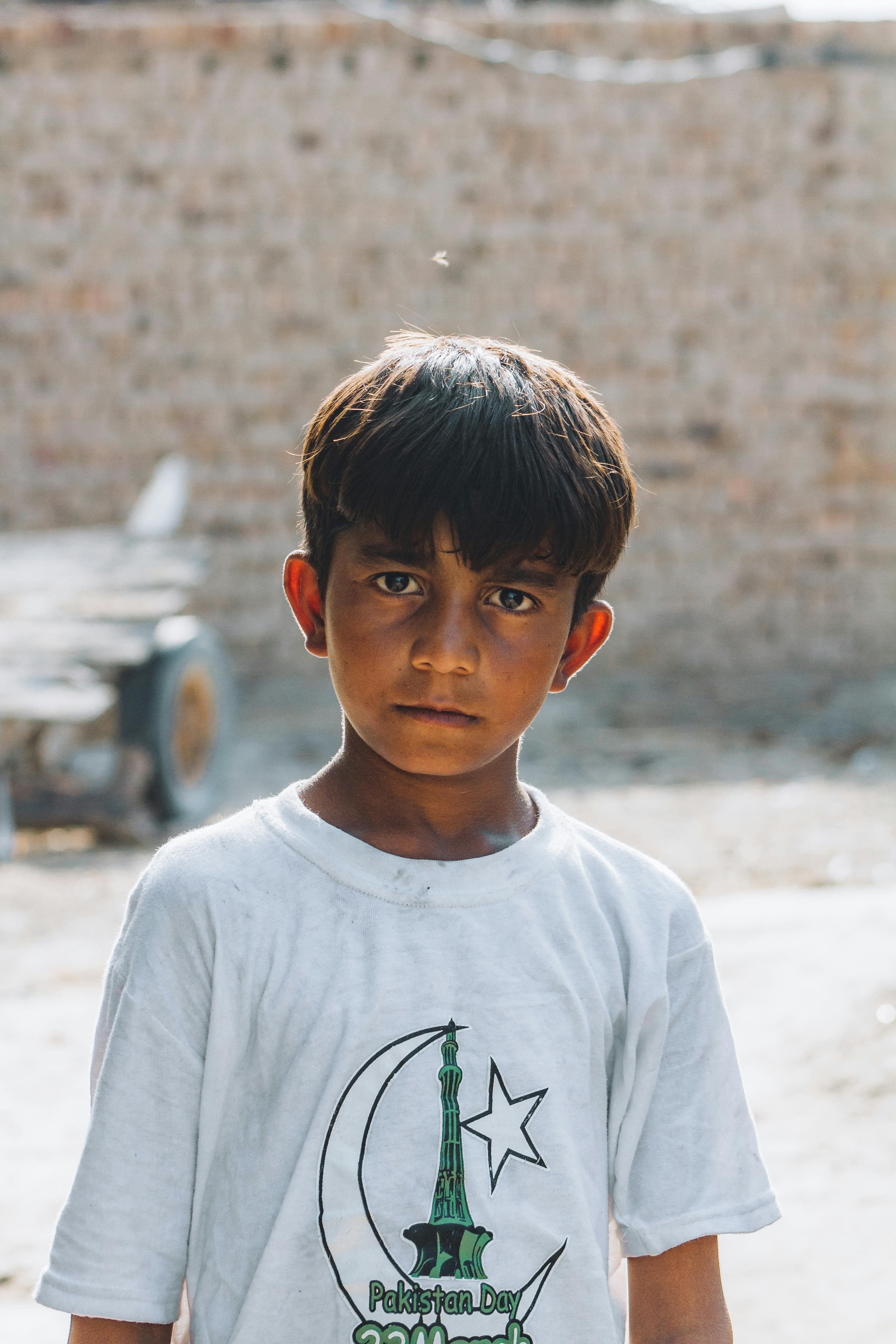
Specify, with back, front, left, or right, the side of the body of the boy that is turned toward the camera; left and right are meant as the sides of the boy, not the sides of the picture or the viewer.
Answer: front
